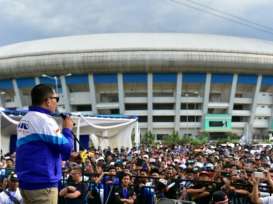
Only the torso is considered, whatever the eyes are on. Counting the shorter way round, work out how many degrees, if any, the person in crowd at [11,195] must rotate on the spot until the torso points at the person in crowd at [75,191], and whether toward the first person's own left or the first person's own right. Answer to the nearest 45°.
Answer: approximately 90° to the first person's own left

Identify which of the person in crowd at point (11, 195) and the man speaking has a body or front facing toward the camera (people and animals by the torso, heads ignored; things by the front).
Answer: the person in crowd

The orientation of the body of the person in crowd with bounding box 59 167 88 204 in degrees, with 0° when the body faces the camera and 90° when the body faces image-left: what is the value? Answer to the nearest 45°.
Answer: approximately 45°

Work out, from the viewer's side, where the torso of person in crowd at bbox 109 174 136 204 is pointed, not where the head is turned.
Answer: toward the camera

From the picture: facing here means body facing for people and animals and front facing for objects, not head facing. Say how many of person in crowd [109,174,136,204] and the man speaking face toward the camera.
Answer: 1

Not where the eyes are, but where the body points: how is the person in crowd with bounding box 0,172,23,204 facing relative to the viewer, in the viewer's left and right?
facing the viewer

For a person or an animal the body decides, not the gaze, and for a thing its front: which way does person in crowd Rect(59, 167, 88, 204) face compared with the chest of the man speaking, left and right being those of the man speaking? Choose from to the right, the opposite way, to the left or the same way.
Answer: the opposite way

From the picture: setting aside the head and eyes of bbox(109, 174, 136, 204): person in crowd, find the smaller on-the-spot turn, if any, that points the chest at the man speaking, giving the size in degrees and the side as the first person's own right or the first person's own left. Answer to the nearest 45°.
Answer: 0° — they already face them

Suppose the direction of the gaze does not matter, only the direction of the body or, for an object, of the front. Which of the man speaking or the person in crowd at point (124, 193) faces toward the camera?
the person in crowd
